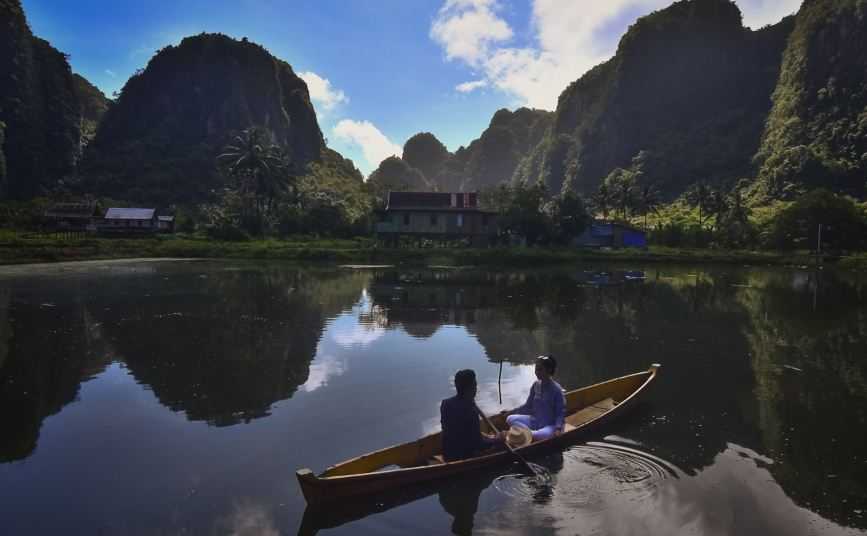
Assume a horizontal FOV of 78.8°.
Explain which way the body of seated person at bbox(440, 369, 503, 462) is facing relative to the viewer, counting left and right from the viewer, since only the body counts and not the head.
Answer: facing away from the viewer and to the right of the viewer

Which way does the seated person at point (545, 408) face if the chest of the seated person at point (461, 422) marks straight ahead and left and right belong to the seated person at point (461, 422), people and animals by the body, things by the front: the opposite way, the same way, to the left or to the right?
the opposite way

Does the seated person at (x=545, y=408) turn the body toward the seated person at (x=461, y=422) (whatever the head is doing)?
yes
